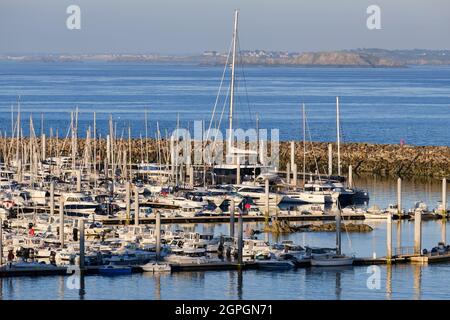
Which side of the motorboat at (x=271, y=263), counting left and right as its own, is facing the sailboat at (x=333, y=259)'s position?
front

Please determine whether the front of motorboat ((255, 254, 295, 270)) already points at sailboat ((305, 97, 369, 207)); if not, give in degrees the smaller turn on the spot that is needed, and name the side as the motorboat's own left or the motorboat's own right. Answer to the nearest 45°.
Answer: approximately 90° to the motorboat's own left

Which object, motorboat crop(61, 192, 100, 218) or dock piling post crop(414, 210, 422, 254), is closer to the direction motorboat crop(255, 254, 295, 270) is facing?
the dock piling post

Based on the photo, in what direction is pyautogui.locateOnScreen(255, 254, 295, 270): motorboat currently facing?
to the viewer's right
